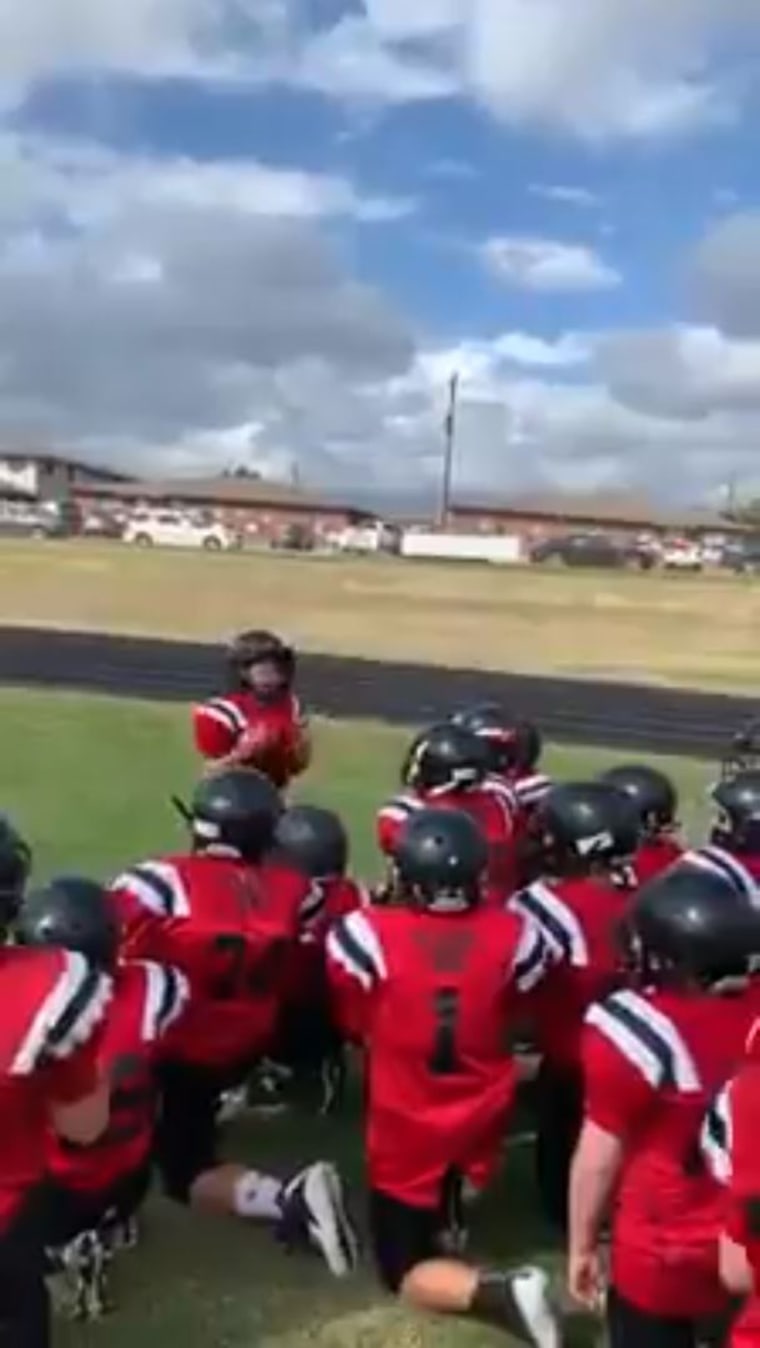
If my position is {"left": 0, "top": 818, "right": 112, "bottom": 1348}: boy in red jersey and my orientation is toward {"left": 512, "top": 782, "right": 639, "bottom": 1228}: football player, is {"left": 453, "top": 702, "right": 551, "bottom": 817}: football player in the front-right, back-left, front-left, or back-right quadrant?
front-left

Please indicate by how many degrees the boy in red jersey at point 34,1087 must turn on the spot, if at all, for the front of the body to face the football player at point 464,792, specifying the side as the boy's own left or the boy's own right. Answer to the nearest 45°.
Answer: approximately 45° to the boy's own right

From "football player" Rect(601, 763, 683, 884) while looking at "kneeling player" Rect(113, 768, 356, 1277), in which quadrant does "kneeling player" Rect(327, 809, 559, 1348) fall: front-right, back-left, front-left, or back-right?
front-left

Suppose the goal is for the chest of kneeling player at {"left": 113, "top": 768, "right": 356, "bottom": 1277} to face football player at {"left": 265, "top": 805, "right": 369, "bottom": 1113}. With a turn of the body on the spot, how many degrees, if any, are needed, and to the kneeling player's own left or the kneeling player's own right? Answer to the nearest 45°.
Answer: approximately 45° to the kneeling player's own right

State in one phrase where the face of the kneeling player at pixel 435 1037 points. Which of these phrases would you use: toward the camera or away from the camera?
away from the camera

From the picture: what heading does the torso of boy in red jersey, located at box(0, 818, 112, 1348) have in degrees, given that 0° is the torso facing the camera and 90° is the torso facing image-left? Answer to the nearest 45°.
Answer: approximately 180°

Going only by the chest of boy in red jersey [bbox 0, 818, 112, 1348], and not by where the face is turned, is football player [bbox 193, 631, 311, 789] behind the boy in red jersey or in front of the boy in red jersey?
in front

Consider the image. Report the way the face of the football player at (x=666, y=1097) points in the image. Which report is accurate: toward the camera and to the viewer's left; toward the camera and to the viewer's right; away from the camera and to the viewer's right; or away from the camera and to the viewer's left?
away from the camera and to the viewer's left

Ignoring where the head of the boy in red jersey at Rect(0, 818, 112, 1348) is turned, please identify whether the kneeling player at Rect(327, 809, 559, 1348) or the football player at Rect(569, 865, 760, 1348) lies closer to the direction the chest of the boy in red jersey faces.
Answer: the kneeling player

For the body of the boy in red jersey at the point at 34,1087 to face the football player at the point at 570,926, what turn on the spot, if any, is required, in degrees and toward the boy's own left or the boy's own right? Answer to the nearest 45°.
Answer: approximately 45° to the boy's own right

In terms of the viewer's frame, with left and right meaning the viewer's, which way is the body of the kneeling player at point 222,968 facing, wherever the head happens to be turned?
facing away from the viewer and to the left of the viewer

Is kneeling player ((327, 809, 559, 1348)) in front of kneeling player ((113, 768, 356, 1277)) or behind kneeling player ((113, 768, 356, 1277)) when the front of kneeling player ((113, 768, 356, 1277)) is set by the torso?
behind

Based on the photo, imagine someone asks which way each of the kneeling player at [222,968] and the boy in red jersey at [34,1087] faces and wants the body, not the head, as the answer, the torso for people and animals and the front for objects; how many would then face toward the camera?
0
